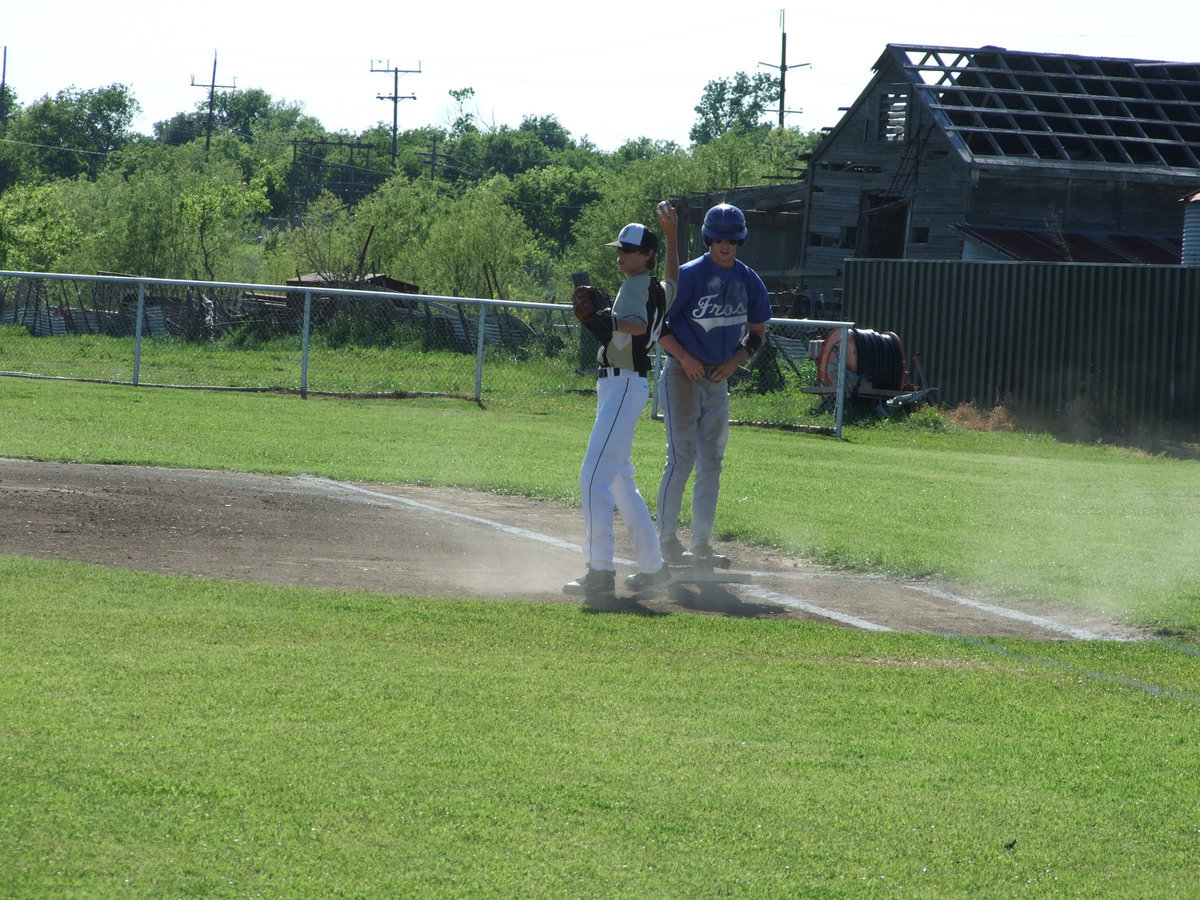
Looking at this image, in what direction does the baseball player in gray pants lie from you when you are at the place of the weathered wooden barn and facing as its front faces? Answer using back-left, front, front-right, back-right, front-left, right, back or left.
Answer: front-left

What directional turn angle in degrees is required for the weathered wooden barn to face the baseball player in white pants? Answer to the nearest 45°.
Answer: approximately 45° to its left

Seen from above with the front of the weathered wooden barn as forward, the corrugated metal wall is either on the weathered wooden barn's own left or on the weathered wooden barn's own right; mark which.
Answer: on the weathered wooden barn's own left

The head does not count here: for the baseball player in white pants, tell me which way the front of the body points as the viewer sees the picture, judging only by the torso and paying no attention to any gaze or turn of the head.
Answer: to the viewer's left

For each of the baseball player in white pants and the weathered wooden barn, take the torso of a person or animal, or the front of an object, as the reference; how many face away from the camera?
0

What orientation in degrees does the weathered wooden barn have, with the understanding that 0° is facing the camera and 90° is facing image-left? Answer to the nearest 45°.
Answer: approximately 45°

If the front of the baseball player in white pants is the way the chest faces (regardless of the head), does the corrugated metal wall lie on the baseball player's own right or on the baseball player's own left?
on the baseball player's own right
